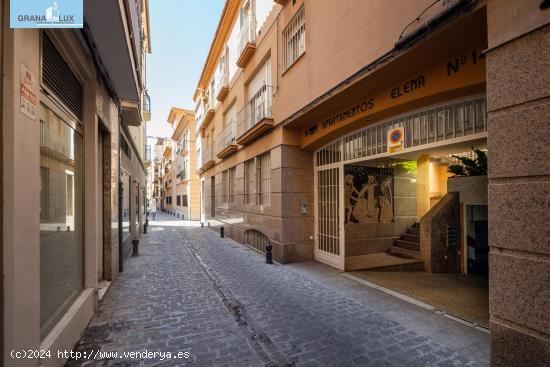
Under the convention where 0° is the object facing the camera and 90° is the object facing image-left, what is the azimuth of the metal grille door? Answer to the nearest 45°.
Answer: approximately 45°

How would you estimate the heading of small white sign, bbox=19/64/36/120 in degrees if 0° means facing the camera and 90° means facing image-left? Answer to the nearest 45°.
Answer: approximately 315°

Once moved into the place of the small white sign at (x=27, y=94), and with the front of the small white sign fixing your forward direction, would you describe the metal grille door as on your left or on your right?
on your left

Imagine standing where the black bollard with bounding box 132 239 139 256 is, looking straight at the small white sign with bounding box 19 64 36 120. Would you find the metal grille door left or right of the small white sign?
left

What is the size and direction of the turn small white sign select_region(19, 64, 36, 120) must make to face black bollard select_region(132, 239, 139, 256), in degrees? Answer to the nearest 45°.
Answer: approximately 135° to its left

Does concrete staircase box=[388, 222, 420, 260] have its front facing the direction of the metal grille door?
yes

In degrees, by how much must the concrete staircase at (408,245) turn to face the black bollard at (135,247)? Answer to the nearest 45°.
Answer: approximately 45° to its right
